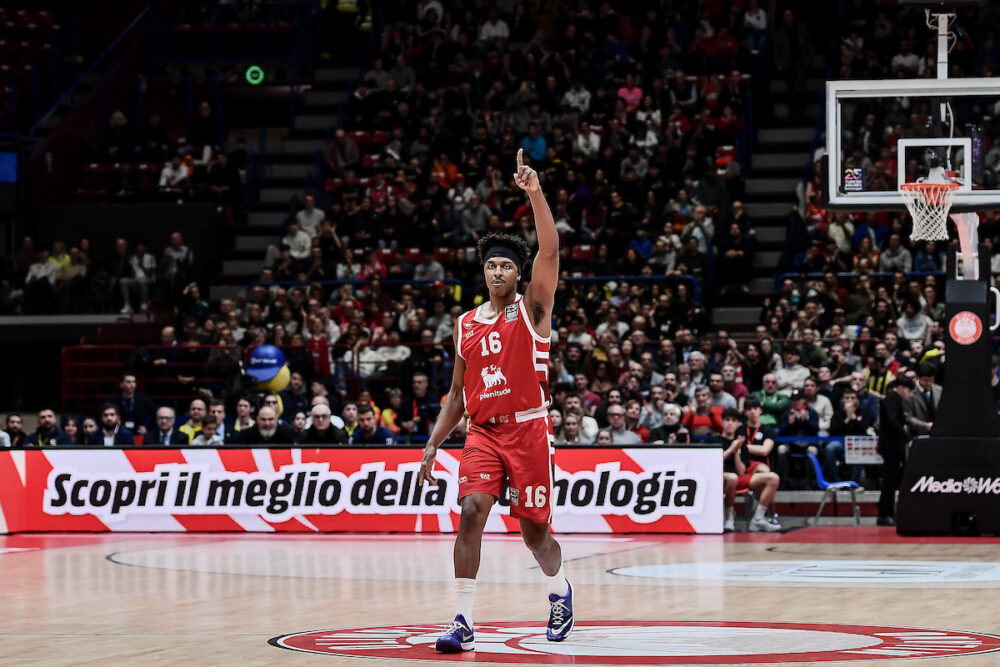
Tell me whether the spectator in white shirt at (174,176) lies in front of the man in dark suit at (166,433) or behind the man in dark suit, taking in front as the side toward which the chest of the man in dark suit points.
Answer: behind

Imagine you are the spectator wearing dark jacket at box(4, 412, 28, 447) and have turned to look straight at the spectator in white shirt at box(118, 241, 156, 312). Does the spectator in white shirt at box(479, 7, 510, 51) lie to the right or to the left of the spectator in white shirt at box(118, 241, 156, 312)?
right

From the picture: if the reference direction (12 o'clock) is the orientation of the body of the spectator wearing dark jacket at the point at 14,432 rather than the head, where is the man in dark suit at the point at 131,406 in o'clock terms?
The man in dark suit is roughly at 8 o'clock from the spectator wearing dark jacket.

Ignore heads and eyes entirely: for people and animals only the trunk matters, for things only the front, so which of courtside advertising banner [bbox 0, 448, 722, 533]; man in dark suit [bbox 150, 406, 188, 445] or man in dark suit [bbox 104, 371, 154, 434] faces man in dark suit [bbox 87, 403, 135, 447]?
man in dark suit [bbox 104, 371, 154, 434]

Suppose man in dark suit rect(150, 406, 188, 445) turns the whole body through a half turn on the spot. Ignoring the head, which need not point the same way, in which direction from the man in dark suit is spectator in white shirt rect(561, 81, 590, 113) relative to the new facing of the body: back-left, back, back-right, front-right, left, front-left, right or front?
front-right

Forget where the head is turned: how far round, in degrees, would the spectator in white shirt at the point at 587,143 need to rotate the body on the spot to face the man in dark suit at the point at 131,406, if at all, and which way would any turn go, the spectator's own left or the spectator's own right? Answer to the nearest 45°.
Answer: approximately 45° to the spectator's own right

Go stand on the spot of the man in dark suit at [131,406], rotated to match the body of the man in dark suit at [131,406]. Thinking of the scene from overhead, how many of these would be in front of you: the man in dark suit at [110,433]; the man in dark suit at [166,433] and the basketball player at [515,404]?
3

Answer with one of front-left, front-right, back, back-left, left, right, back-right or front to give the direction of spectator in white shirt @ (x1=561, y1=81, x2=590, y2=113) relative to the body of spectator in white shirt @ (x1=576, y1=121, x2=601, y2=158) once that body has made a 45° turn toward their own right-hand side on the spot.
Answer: back-right

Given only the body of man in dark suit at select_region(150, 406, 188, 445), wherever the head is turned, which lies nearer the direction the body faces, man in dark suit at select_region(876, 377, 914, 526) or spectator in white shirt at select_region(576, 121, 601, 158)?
the man in dark suit

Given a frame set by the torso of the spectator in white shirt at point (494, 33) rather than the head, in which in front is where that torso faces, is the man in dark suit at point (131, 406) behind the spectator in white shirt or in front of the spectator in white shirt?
in front
